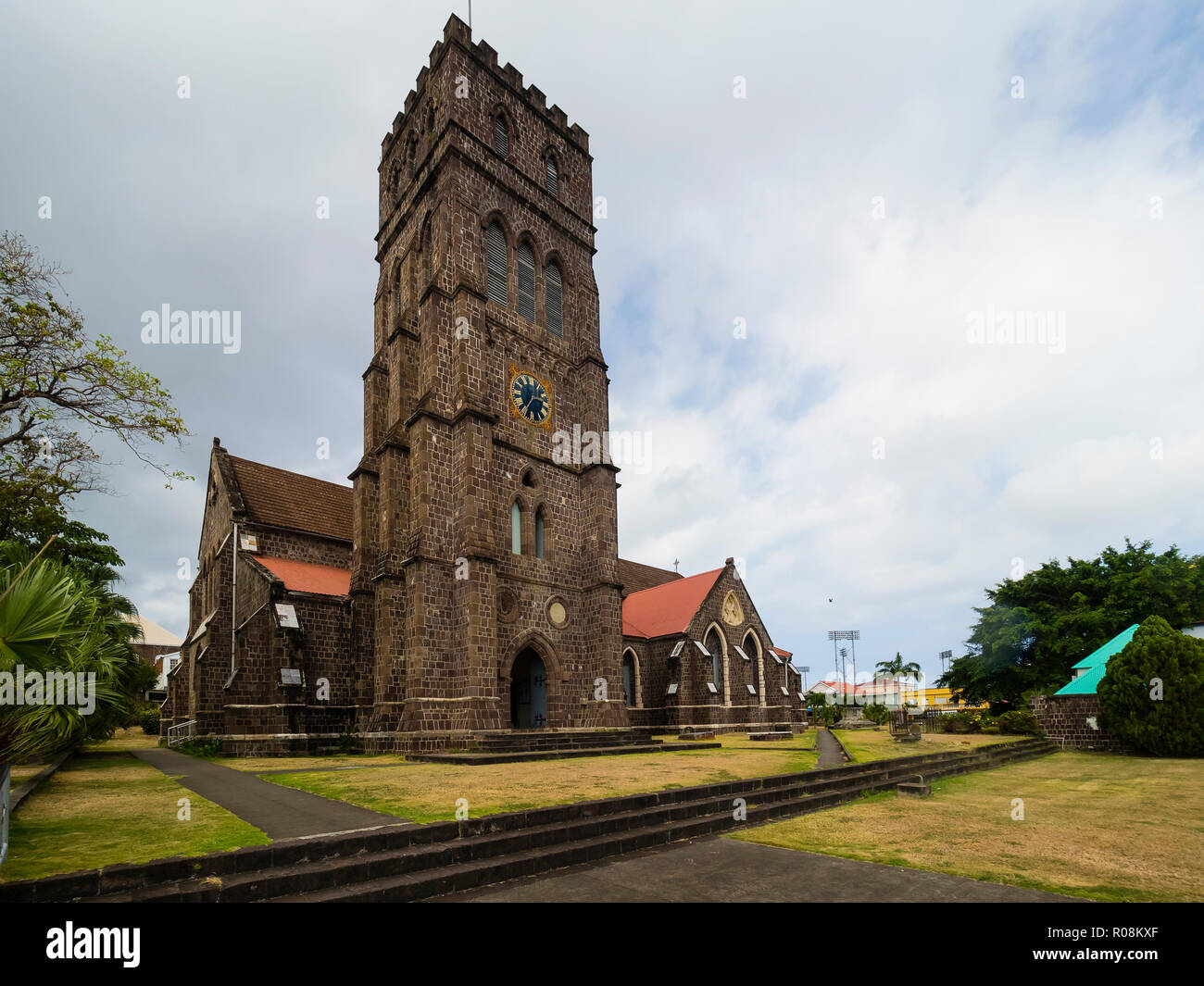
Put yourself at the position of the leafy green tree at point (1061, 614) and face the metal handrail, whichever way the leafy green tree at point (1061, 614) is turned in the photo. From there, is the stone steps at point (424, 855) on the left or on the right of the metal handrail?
left

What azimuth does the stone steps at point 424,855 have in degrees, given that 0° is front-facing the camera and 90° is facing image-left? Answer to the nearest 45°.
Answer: approximately 315°

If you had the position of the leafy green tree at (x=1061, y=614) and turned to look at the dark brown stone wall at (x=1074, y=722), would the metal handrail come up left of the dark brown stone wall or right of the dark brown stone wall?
right

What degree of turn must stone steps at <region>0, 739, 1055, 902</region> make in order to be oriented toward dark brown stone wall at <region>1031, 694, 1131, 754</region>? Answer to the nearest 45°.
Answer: approximately 90° to its left

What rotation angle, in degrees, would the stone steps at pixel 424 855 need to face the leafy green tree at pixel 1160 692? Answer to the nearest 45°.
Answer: approximately 90° to its left

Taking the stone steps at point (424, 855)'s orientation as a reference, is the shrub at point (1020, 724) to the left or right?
on its left

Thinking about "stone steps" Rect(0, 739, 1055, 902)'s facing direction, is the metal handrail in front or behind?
behind
